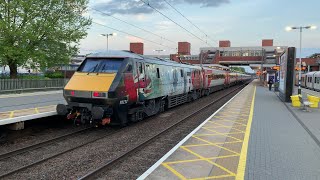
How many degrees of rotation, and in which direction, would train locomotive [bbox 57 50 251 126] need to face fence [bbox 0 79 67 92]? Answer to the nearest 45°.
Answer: approximately 90° to its right

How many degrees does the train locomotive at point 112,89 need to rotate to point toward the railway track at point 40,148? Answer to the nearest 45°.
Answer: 0° — it already faces it

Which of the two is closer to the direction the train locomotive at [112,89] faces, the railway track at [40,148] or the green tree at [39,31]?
the railway track

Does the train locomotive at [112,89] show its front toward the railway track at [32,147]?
yes

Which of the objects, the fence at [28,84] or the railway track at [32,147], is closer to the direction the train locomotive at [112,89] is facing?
the railway track

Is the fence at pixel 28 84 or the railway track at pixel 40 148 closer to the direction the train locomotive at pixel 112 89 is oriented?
the railway track

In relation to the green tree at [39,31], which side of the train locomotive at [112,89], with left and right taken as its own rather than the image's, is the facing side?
right

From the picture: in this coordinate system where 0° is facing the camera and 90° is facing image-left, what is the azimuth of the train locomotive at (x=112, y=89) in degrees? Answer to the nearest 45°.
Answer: approximately 45°

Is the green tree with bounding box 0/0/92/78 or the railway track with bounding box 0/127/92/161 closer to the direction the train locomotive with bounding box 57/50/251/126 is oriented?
the railway track
